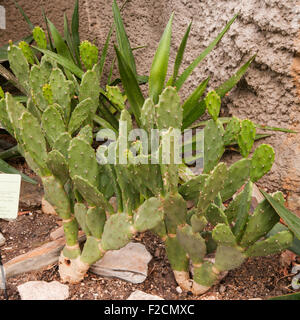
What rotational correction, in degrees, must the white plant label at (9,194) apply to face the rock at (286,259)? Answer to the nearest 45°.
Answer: approximately 90° to its left

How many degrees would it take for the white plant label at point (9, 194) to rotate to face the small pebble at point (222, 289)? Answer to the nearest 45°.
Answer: approximately 90° to its left

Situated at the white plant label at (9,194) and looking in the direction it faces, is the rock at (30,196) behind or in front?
behind

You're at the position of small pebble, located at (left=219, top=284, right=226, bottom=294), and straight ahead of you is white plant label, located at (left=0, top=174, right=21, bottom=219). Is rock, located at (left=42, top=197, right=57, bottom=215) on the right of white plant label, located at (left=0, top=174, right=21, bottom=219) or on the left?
right

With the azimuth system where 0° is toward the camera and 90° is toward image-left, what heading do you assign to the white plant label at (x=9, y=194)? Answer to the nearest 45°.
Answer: approximately 0°
